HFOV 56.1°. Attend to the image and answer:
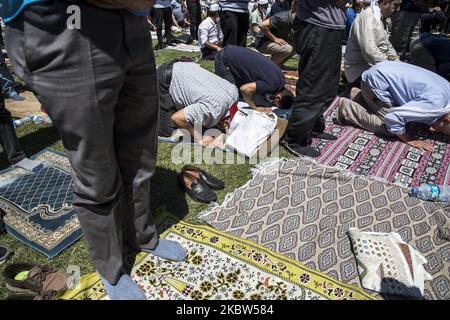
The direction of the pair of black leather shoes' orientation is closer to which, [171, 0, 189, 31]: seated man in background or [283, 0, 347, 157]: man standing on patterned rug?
the man standing on patterned rug

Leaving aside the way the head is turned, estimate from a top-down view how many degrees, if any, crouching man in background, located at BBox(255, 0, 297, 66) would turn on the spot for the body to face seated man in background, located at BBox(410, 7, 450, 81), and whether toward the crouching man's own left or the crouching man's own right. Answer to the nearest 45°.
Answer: approximately 45° to the crouching man's own left

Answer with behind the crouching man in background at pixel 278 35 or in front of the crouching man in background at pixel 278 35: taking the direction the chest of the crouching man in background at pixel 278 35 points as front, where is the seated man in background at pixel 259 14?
behind

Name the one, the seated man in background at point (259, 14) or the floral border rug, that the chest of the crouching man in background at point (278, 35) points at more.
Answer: the floral border rug

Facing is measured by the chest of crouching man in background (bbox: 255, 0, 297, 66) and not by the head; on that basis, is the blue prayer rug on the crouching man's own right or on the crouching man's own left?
on the crouching man's own right

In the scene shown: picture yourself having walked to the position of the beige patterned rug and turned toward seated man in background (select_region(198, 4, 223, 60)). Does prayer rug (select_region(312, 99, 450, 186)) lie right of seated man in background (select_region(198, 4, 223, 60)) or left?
right

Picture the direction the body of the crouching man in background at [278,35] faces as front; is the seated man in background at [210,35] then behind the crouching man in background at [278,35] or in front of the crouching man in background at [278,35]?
behind

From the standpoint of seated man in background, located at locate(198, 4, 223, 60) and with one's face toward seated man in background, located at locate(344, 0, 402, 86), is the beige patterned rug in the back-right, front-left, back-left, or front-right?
front-right

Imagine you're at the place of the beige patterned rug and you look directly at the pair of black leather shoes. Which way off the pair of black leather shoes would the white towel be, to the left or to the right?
right

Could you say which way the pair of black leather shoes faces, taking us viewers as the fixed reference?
facing the viewer and to the right of the viewer

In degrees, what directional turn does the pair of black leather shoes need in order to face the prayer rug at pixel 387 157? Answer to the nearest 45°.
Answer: approximately 45° to its left

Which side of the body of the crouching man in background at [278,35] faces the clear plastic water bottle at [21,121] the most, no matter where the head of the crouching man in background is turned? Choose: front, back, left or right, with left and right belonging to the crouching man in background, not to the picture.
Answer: right

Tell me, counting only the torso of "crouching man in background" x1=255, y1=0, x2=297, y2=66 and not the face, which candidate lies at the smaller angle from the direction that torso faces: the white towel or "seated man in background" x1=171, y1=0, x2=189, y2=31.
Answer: the white towel
